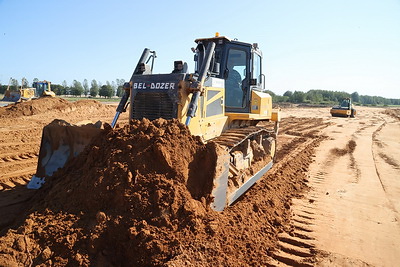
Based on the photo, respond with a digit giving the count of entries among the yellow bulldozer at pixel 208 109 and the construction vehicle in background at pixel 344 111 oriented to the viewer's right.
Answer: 0

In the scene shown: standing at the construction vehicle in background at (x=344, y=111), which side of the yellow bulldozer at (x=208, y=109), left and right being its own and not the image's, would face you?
back

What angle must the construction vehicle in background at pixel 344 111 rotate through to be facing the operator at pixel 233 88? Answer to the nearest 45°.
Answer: approximately 45° to its left

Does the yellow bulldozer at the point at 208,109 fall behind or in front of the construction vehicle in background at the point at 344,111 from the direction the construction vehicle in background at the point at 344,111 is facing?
in front

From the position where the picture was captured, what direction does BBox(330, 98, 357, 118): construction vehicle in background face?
facing the viewer and to the left of the viewer
